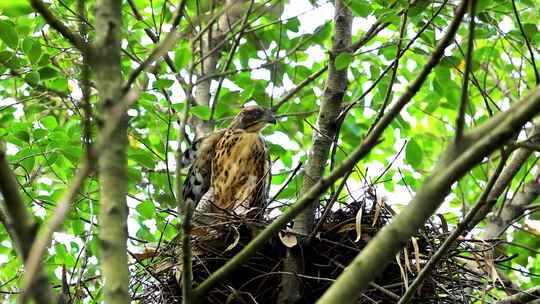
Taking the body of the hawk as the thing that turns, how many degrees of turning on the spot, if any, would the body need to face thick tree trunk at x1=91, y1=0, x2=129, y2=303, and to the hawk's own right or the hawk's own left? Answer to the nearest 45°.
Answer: approximately 45° to the hawk's own right

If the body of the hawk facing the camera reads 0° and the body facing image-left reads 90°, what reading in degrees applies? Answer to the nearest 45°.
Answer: approximately 315°
